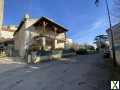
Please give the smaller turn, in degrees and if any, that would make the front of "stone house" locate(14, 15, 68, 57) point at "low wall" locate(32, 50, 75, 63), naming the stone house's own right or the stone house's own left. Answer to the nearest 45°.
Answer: approximately 45° to the stone house's own right

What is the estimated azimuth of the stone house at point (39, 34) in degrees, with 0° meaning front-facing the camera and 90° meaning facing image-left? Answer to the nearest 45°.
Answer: approximately 315°
